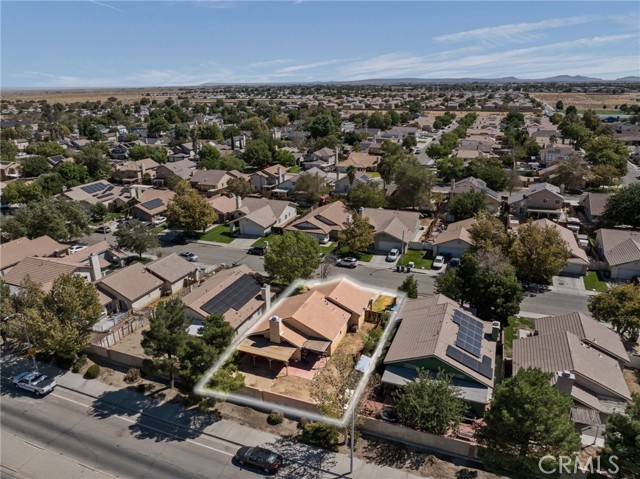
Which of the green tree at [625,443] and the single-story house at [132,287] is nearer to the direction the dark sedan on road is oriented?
the single-story house

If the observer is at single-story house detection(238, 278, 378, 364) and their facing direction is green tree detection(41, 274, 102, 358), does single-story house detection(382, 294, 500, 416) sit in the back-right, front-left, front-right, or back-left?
back-left

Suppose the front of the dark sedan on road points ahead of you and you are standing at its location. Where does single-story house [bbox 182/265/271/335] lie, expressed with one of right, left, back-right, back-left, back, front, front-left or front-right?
front-right

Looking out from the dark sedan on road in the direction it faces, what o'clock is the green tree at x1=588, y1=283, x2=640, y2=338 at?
The green tree is roughly at 4 o'clock from the dark sedan on road.

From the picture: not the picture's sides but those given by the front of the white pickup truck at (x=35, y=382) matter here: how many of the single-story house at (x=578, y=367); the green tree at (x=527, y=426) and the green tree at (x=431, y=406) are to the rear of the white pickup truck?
3

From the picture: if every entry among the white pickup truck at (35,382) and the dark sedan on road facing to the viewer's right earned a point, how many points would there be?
0

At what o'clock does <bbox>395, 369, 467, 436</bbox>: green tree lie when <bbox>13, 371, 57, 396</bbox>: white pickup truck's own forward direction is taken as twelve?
The green tree is roughly at 6 o'clock from the white pickup truck.

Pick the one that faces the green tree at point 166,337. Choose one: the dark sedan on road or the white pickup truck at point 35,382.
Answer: the dark sedan on road

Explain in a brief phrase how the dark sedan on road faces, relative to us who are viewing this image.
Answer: facing away from the viewer and to the left of the viewer

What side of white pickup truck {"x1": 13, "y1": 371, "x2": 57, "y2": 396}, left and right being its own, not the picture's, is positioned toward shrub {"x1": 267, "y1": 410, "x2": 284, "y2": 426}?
back

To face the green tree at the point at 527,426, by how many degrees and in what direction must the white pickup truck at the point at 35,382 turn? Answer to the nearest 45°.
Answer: approximately 180°
